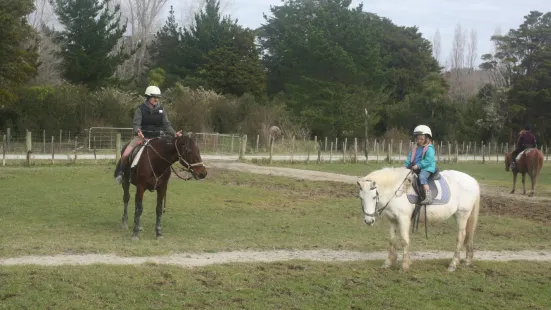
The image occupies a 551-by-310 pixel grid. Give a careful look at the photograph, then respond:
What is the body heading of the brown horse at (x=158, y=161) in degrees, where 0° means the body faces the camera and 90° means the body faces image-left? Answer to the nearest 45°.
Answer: approximately 315°

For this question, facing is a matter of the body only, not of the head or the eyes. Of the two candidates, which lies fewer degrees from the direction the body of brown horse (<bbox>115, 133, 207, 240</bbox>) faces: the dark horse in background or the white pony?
the white pony

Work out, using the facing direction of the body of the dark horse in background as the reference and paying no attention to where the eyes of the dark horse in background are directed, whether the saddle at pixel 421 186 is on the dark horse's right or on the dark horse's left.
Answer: on the dark horse's left

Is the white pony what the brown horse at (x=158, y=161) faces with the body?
yes

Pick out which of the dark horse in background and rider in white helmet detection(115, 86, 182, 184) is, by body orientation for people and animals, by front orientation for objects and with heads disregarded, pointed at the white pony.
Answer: the rider in white helmet

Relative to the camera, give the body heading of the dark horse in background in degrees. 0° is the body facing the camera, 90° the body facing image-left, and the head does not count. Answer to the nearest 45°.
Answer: approximately 135°

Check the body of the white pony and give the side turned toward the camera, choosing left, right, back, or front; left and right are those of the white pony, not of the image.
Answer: left

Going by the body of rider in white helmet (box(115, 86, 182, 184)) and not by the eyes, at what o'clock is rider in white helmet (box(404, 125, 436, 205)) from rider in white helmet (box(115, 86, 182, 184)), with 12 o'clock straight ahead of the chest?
rider in white helmet (box(404, 125, 436, 205)) is roughly at 12 o'clock from rider in white helmet (box(115, 86, 182, 184)).

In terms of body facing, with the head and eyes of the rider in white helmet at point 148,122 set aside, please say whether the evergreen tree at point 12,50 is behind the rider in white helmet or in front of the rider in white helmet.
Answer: behind

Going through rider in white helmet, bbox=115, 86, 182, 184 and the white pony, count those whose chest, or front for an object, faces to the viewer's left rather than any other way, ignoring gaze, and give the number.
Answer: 1

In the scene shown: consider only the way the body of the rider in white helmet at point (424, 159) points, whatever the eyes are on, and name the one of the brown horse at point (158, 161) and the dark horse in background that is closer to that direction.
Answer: the brown horse
